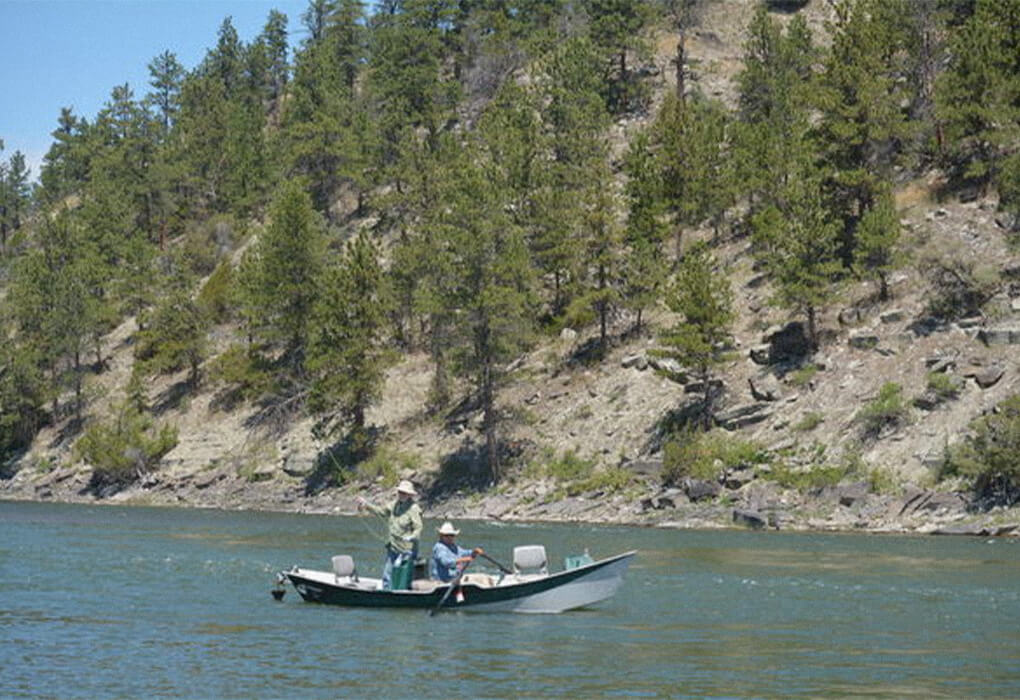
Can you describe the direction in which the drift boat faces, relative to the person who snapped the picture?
facing to the right of the viewer

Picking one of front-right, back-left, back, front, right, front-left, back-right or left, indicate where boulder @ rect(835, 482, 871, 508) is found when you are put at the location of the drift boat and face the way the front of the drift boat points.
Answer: front-left

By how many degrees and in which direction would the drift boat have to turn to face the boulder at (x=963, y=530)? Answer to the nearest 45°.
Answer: approximately 45° to its left

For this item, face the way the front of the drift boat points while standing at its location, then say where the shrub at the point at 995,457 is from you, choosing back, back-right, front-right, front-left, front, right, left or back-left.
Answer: front-left
